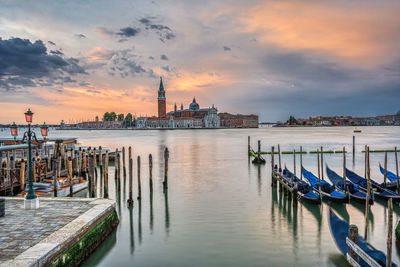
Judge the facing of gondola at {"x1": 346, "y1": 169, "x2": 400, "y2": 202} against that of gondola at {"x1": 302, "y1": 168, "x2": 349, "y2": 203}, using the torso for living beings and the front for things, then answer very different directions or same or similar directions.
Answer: same or similar directions

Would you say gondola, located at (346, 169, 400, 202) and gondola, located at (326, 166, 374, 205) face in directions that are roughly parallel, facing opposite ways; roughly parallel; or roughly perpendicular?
roughly parallel

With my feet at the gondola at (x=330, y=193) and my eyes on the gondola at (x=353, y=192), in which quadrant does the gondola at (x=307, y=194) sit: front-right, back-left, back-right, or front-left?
back-right
